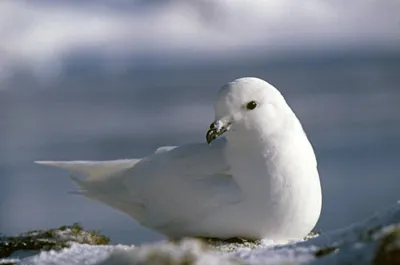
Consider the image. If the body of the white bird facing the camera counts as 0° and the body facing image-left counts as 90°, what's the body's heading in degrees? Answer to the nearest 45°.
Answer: approximately 270°
